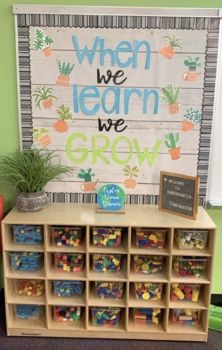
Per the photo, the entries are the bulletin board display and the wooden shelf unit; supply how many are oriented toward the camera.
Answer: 2

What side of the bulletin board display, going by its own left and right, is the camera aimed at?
front

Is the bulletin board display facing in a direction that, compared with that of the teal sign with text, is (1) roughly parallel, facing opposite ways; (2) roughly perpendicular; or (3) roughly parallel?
roughly parallel

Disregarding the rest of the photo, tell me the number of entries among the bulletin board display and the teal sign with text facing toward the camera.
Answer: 2

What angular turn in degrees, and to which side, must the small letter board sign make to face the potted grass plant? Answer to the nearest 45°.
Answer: approximately 45° to its right

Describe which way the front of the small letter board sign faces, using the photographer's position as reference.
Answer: facing the viewer and to the left of the viewer

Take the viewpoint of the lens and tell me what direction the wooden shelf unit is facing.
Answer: facing the viewer
